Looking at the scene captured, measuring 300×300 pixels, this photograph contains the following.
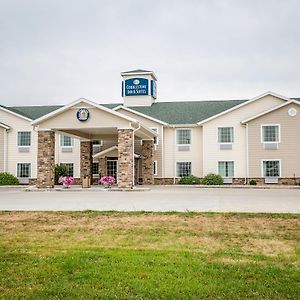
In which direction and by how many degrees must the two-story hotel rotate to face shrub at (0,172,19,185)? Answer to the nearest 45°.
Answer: approximately 90° to its right

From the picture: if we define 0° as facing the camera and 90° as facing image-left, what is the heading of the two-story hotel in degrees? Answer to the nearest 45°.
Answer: approximately 0°
